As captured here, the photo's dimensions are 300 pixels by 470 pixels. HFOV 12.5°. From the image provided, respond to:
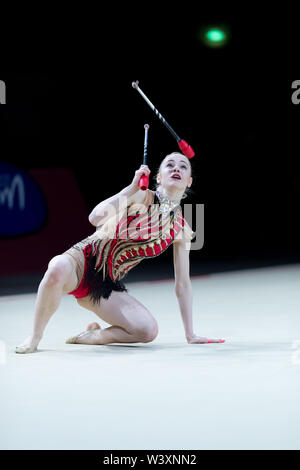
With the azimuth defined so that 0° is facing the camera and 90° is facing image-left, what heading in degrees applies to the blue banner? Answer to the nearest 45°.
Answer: approximately 0°
